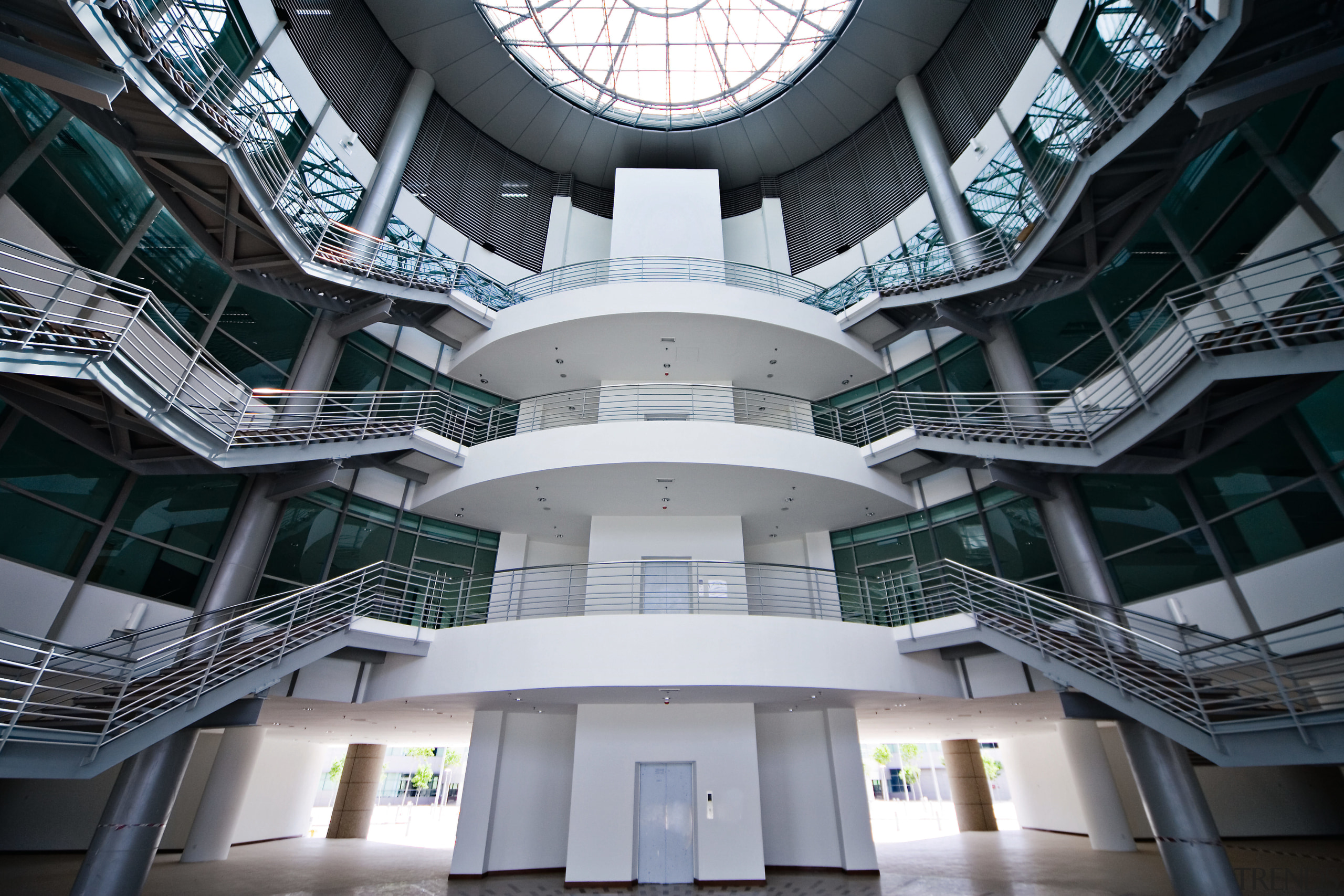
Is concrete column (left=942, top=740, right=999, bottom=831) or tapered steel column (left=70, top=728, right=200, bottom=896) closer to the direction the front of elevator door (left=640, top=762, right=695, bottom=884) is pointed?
the tapered steel column

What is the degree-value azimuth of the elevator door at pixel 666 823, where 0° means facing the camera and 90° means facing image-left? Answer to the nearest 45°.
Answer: approximately 0°

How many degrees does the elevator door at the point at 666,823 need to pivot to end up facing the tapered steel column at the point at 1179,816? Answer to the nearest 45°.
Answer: approximately 45° to its left

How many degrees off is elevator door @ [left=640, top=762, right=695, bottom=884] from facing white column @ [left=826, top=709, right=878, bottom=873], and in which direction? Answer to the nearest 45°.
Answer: approximately 90° to its left

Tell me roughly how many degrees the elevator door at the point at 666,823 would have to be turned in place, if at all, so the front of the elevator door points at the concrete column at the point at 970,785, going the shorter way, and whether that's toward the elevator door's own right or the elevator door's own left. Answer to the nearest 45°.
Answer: approximately 135° to the elevator door's own left

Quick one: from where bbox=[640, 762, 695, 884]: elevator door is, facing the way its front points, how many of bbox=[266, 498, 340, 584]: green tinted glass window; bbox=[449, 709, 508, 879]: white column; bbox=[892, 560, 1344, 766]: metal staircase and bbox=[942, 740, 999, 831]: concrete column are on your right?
2

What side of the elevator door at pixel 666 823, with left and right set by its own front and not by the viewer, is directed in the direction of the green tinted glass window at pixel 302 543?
right

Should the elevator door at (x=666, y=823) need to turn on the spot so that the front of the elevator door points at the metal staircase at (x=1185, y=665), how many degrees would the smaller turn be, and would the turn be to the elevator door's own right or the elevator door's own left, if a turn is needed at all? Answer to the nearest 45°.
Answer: approximately 45° to the elevator door's own left

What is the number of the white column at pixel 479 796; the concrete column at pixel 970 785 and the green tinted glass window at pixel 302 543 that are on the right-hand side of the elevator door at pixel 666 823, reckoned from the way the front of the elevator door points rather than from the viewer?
2

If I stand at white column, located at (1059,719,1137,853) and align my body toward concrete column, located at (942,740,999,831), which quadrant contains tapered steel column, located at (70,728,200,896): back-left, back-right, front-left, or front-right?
back-left
